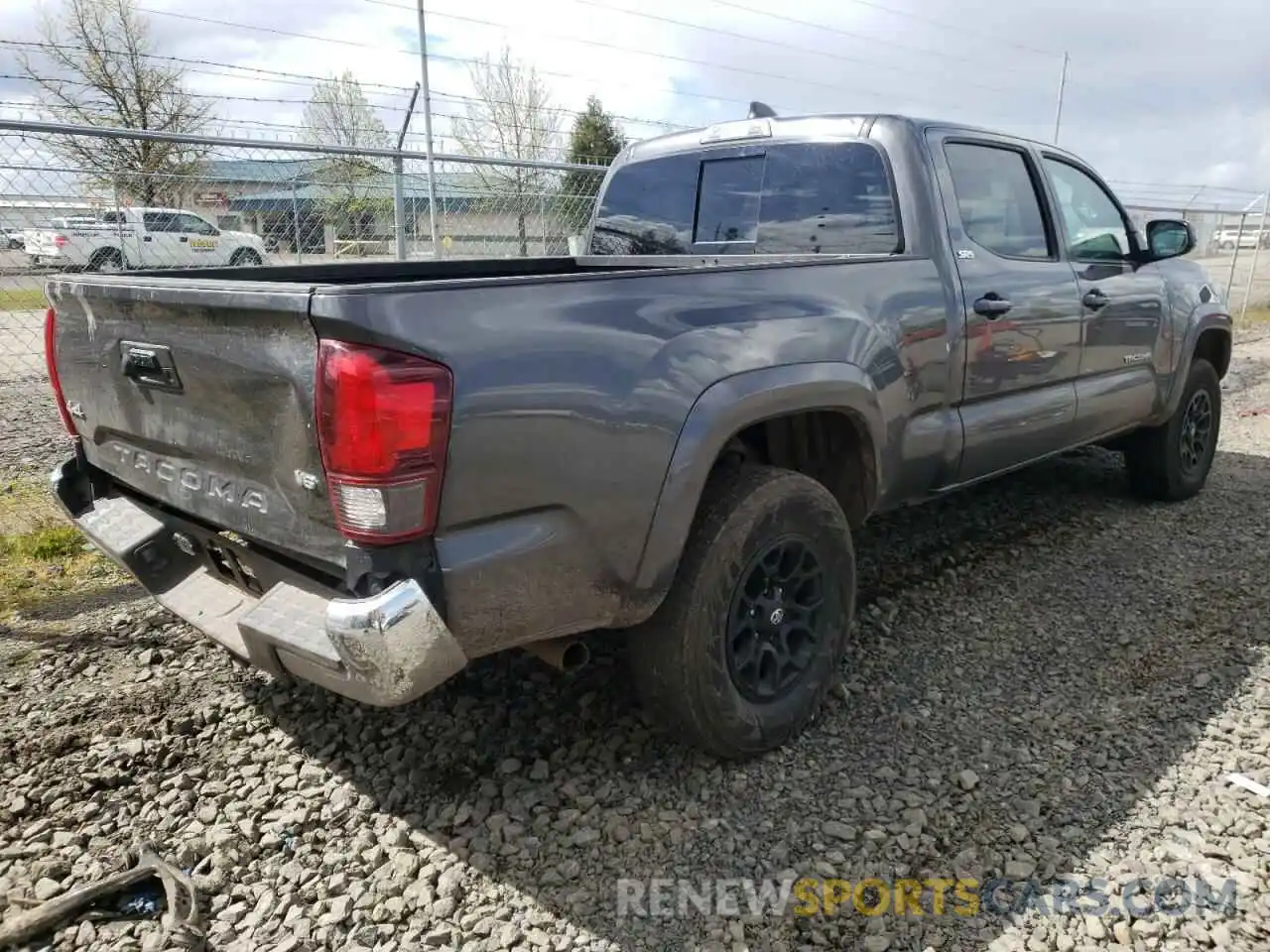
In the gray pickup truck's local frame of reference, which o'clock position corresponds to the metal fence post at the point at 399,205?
The metal fence post is roughly at 10 o'clock from the gray pickup truck.

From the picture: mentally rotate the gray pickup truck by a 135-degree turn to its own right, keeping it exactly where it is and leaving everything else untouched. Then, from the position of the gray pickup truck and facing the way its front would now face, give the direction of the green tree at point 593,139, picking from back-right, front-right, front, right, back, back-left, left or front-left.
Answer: back

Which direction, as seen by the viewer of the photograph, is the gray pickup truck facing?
facing away from the viewer and to the right of the viewer

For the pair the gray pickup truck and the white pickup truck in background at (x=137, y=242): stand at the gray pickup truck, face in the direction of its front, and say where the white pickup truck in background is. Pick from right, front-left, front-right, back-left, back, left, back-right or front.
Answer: left

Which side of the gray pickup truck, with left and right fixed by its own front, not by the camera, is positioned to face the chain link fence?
left
